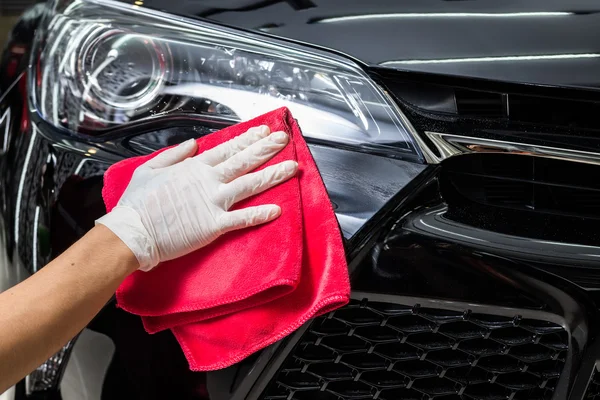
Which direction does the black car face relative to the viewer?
toward the camera
